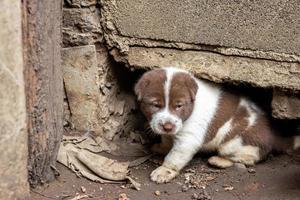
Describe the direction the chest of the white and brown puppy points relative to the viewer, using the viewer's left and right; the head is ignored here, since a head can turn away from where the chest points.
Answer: facing the viewer and to the left of the viewer

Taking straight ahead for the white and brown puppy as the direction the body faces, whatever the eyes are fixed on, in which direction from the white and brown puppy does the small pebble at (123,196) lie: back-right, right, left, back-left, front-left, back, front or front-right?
front

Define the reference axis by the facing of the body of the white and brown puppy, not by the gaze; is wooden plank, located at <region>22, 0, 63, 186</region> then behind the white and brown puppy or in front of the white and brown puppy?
in front

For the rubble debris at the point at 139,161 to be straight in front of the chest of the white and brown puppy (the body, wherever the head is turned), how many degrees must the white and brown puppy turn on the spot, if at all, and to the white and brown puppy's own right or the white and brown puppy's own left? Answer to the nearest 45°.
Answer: approximately 45° to the white and brown puppy's own right
